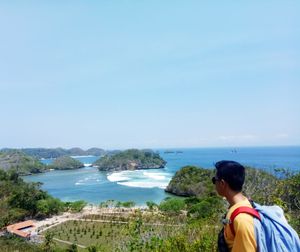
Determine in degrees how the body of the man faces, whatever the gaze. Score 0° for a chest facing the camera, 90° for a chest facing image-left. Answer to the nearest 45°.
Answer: approximately 90°
